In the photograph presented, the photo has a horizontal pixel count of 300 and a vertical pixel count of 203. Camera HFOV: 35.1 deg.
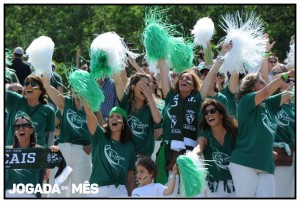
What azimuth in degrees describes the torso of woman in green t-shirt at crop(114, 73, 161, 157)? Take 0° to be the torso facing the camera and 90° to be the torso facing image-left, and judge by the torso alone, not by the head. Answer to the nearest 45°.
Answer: approximately 0°

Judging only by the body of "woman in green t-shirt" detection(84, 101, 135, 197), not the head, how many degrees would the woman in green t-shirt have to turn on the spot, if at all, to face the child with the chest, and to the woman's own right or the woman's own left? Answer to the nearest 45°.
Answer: approximately 45° to the woman's own left

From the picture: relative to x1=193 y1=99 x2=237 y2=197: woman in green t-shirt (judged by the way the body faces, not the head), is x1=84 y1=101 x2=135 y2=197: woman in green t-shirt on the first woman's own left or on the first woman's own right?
on the first woman's own right

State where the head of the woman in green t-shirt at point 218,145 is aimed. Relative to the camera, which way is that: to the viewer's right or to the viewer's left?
to the viewer's left

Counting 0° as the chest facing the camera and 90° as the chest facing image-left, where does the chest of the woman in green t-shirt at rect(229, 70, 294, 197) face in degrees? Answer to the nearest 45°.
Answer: approximately 315°

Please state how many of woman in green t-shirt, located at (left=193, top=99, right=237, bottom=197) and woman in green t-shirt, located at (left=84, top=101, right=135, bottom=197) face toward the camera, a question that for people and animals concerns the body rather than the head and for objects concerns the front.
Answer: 2

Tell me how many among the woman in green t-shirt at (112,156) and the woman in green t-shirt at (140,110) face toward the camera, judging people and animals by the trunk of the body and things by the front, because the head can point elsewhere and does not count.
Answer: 2

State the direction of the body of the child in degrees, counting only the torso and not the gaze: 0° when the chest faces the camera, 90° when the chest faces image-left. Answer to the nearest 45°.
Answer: approximately 45°

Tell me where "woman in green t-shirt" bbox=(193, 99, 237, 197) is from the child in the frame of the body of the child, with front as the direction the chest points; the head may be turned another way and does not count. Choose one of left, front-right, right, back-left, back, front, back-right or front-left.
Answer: back-left

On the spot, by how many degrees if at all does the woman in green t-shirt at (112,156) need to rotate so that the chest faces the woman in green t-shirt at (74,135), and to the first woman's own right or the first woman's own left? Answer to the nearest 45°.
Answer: approximately 135° to the first woman's own right

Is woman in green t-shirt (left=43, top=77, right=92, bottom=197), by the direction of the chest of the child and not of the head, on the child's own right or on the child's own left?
on the child's own right

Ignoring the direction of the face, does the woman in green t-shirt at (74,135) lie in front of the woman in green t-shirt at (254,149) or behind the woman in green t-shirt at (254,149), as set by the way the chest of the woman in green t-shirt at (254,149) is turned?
behind
